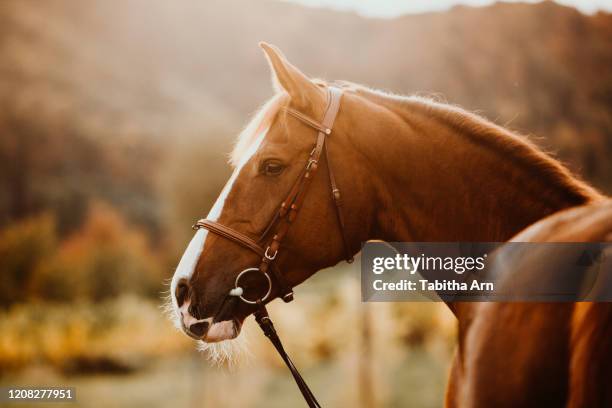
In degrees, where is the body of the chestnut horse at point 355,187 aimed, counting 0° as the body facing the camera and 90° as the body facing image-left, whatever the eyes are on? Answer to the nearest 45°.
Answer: approximately 90°
